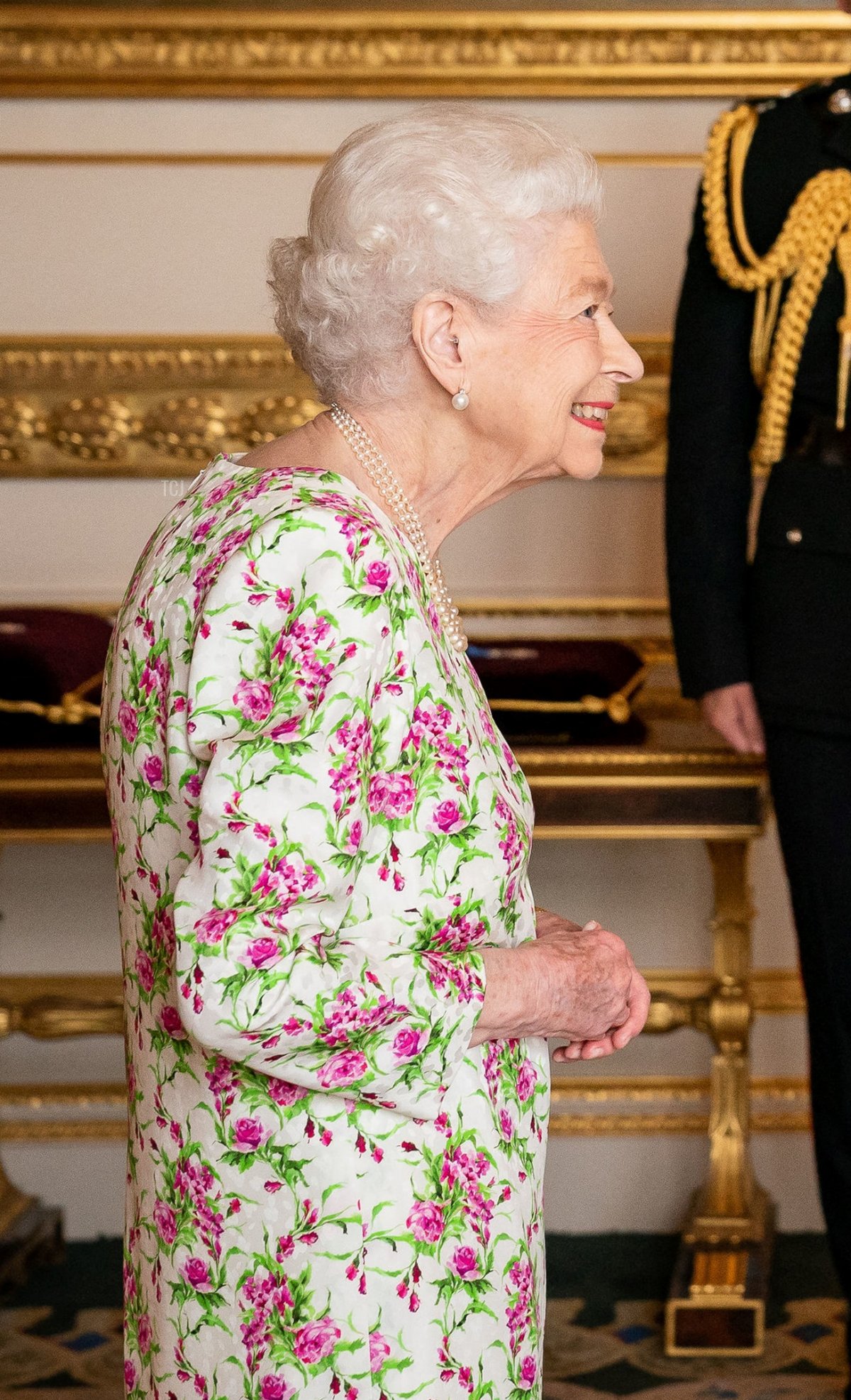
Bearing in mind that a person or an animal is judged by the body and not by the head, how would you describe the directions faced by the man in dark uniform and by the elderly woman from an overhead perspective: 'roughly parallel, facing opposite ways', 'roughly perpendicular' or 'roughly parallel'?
roughly perpendicular

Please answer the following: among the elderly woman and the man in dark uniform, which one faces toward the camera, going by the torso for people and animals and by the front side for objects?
the man in dark uniform

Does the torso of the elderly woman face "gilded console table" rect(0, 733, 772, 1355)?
no

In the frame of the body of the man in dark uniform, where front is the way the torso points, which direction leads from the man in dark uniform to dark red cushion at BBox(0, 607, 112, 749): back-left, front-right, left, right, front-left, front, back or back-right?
right

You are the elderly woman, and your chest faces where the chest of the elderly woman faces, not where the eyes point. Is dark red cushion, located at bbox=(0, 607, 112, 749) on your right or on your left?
on your left

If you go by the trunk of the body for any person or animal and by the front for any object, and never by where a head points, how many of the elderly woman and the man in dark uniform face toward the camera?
1

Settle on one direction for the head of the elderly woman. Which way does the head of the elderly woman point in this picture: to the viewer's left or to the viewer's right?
to the viewer's right

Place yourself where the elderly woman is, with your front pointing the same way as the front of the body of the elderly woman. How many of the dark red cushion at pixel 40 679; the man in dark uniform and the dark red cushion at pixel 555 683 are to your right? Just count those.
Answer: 0

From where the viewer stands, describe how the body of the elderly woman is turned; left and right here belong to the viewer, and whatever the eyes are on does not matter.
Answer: facing to the right of the viewer

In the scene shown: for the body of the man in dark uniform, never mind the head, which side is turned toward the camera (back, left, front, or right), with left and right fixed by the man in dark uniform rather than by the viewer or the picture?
front
